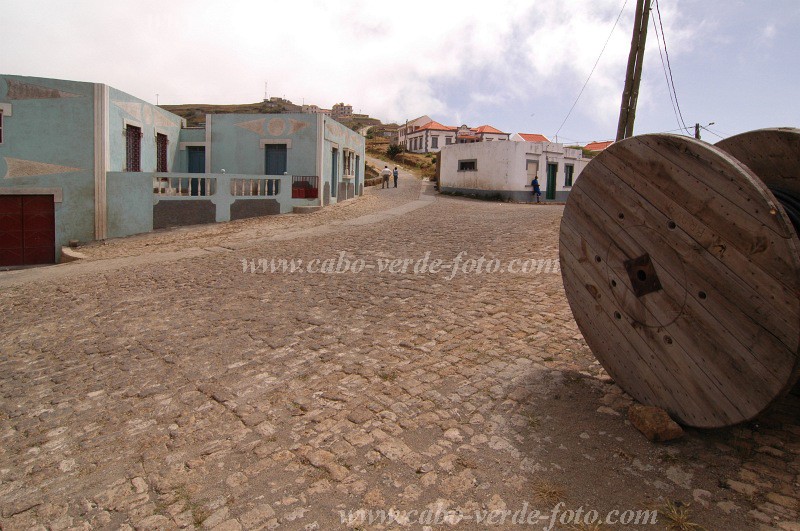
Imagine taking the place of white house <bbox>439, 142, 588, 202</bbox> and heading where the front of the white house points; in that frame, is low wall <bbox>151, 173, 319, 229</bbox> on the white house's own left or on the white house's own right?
on the white house's own right

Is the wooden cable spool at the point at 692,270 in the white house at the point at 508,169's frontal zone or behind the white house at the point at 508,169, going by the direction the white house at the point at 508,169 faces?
frontal zone

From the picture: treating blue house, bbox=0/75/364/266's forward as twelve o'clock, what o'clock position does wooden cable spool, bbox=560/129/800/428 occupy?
The wooden cable spool is roughly at 1 o'clock from the blue house.

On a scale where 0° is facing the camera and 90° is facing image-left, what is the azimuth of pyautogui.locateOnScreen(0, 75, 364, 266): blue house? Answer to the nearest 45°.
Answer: approximately 315°

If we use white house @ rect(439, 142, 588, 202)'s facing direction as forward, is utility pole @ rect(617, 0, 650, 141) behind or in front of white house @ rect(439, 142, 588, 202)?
in front

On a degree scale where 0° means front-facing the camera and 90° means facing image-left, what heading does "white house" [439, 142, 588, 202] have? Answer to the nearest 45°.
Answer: approximately 315°

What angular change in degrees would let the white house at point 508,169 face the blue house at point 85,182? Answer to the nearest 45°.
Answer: approximately 90° to its right

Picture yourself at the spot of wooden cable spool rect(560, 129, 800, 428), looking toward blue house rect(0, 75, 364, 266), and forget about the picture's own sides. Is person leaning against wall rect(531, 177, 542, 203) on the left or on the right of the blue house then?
right

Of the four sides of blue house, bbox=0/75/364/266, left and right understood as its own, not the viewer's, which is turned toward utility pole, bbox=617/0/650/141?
front

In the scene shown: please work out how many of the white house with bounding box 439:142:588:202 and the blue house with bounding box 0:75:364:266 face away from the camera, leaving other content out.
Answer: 0
